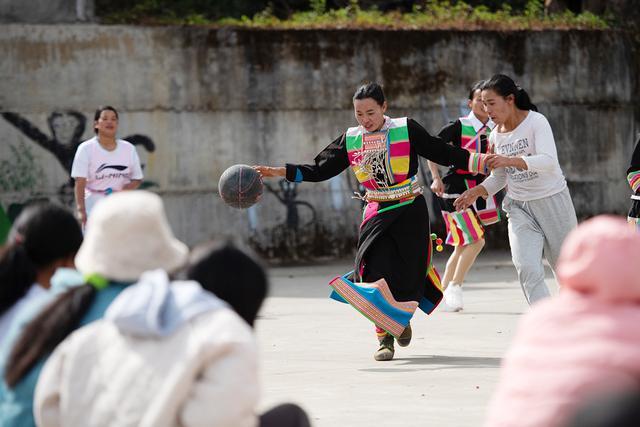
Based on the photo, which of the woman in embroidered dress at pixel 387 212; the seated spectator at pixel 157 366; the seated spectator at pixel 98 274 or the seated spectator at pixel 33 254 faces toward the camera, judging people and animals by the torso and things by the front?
the woman in embroidered dress

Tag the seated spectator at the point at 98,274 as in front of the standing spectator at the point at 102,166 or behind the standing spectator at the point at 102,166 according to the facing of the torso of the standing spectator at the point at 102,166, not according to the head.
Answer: in front

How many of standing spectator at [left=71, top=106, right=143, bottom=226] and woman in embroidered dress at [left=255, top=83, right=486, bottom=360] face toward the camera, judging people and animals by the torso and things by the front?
2

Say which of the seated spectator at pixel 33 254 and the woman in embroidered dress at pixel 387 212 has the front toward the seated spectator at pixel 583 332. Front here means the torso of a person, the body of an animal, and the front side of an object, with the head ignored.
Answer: the woman in embroidered dress

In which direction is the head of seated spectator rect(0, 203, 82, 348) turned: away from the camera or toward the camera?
away from the camera

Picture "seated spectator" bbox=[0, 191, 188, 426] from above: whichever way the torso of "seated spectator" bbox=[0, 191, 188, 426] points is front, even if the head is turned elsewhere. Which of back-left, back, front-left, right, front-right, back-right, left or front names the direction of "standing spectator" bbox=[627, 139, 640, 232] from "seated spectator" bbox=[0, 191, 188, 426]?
front

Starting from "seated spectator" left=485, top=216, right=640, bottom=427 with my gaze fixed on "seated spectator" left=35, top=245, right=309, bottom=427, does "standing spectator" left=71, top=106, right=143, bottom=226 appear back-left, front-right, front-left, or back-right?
front-right

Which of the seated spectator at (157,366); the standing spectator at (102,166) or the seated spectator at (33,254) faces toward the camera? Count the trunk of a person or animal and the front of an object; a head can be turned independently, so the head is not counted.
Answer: the standing spectator at (102,166)

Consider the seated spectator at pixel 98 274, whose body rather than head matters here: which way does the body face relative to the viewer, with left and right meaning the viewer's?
facing away from the viewer and to the right of the viewer

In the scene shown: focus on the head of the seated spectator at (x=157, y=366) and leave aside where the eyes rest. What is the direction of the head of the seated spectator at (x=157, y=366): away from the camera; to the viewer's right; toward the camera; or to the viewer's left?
away from the camera

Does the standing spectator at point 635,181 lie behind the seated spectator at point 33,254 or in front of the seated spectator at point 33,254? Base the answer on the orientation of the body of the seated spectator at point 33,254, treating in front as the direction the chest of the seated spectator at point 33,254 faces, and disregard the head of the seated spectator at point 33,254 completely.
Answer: in front

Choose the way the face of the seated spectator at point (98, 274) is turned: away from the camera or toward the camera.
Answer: away from the camera

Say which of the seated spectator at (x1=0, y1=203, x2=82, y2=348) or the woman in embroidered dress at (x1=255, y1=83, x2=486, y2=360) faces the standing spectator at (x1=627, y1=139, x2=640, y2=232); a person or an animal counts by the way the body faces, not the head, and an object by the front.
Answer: the seated spectator at (x1=0, y1=203, x2=82, y2=348)

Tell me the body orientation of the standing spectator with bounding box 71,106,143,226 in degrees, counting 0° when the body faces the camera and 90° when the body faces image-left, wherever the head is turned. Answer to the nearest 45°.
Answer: approximately 0°

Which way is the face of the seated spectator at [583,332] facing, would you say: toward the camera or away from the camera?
away from the camera

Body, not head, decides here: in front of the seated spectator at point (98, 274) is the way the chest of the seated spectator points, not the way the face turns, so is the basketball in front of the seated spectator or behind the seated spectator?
in front

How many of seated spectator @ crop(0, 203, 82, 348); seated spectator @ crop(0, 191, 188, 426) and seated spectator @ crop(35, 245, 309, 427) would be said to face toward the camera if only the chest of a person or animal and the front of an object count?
0

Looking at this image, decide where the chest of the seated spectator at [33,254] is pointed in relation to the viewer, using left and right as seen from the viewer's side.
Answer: facing away from the viewer and to the right of the viewer
